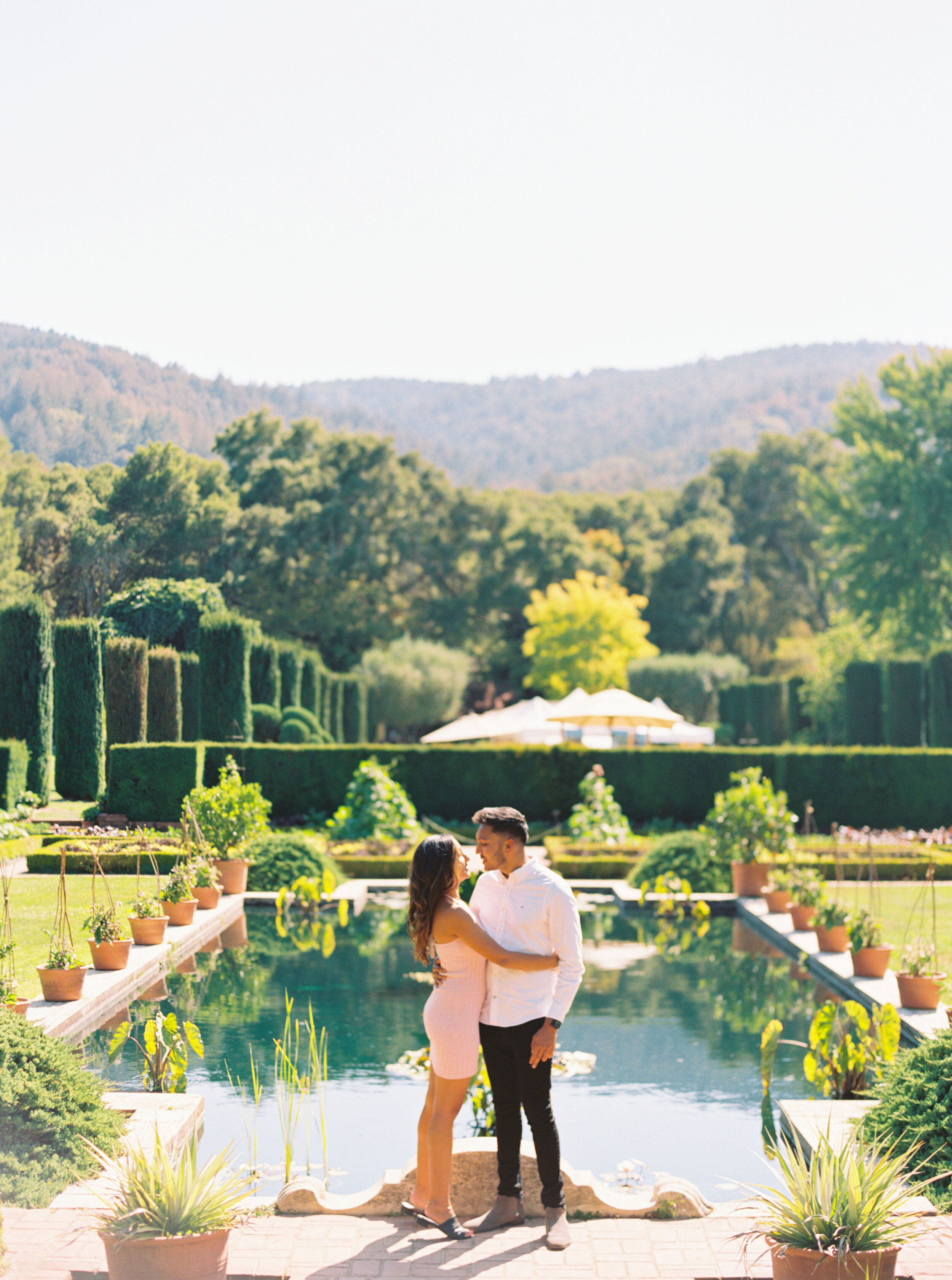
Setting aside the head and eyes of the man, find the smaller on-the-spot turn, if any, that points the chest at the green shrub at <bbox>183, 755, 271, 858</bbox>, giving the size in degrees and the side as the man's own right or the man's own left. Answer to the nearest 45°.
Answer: approximately 135° to the man's own right

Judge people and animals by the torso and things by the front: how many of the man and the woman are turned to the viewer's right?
1

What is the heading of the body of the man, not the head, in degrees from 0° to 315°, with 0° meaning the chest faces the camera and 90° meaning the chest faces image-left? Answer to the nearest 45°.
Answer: approximately 45°

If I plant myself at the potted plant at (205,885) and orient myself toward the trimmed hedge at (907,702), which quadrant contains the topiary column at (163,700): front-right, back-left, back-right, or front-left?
front-left

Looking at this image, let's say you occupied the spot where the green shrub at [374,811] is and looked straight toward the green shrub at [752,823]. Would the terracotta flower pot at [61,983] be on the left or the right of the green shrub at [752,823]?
right

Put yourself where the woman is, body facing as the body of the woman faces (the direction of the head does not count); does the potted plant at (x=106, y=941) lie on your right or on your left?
on your left

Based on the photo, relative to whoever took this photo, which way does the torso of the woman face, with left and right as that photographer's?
facing to the right of the viewer

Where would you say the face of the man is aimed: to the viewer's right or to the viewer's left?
to the viewer's left

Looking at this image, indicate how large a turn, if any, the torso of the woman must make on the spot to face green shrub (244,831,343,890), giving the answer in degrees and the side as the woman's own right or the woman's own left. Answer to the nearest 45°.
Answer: approximately 90° to the woman's own left

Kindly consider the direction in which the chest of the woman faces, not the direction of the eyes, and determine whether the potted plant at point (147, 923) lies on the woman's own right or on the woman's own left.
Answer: on the woman's own left

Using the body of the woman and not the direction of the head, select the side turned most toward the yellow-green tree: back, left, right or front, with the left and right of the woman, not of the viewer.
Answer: left

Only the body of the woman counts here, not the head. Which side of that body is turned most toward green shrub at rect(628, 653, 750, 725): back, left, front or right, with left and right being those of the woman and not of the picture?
left
